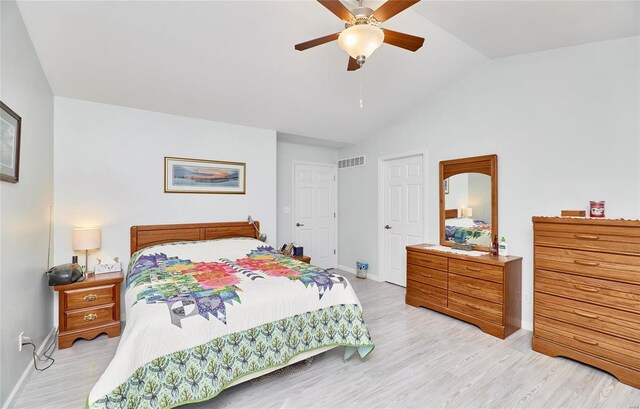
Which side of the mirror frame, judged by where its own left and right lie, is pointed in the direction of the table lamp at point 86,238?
front

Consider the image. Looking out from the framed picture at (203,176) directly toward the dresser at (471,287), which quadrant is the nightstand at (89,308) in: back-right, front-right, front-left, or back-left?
back-right

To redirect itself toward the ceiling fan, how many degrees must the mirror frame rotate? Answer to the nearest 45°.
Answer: approximately 45° to its left

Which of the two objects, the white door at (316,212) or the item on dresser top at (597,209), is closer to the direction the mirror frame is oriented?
the white door

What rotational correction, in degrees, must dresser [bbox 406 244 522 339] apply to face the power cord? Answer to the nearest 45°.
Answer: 0° — it already faces it

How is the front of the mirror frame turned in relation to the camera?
facing the viewer and to the left of the viewer

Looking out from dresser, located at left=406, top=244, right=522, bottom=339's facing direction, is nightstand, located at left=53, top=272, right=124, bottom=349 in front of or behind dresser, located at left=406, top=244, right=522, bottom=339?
in front

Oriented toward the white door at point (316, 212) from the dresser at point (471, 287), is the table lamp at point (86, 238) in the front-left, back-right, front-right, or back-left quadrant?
front-left

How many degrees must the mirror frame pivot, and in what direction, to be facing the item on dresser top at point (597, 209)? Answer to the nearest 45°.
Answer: approximately 90° to its left
